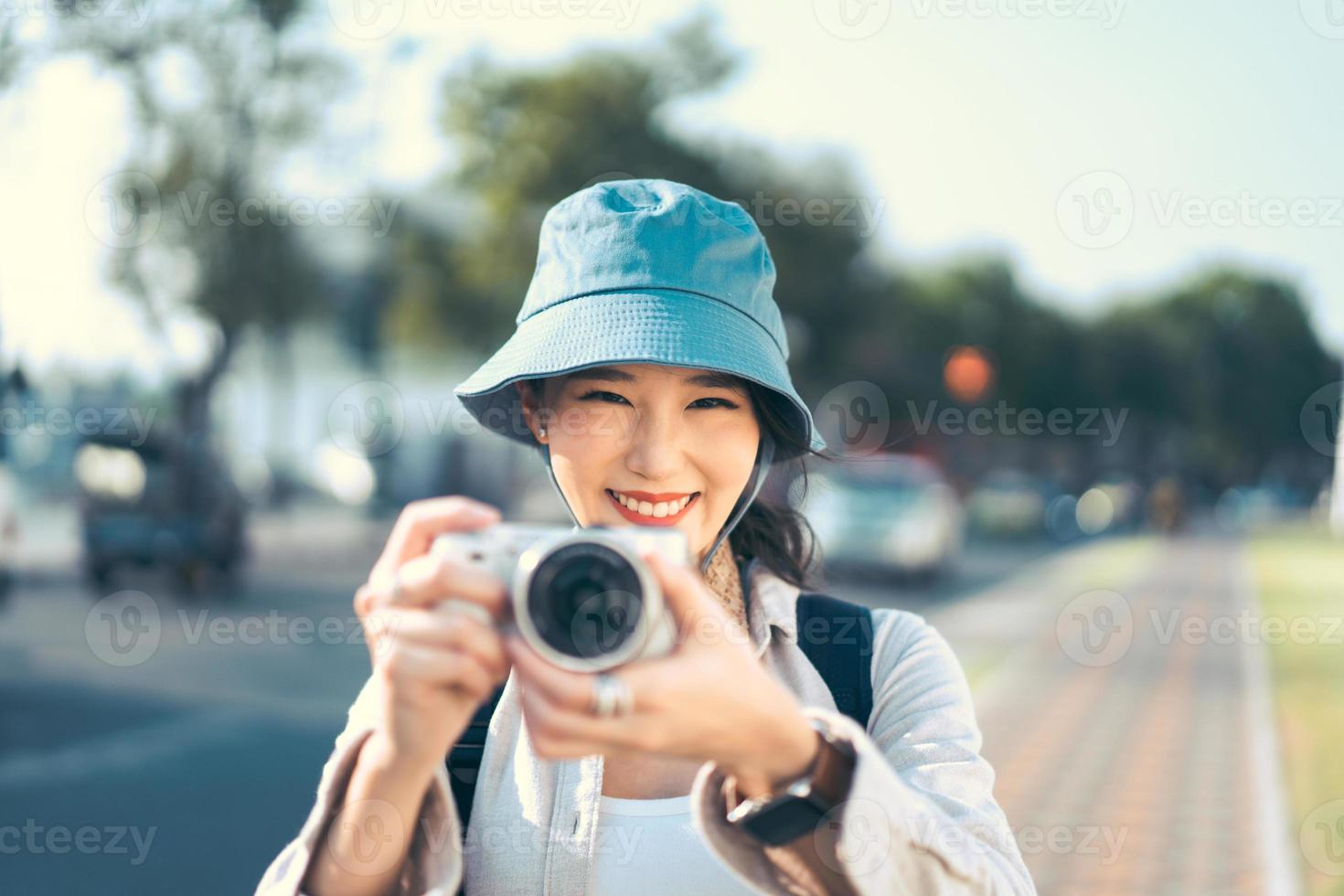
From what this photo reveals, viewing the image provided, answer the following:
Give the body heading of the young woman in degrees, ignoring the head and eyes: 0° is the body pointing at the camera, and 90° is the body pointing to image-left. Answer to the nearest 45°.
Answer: approximately 0°

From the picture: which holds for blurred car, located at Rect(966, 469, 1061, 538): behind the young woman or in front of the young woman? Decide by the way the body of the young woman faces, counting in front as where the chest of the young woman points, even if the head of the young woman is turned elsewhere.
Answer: behind

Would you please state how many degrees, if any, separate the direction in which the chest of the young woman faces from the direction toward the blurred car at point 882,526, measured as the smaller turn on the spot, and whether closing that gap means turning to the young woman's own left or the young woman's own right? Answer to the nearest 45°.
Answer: approximately 180°
